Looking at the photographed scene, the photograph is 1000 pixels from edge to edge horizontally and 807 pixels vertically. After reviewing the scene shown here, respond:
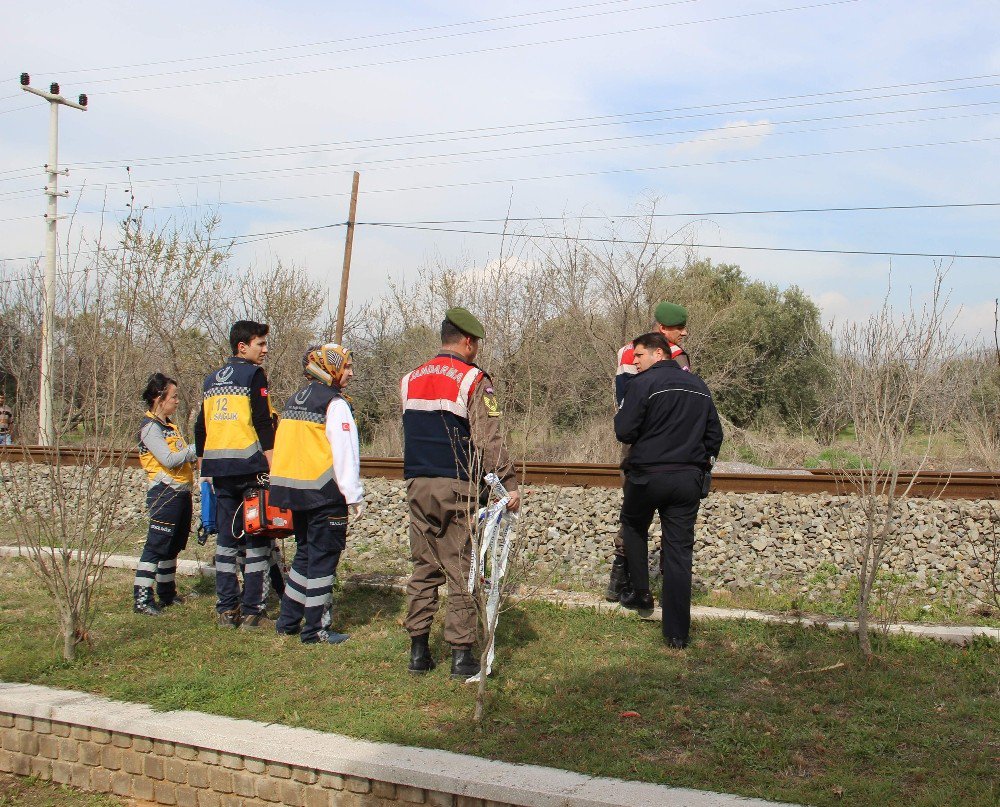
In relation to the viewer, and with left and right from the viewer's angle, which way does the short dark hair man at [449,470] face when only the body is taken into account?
facing away from the viewer and to the right of the viewer

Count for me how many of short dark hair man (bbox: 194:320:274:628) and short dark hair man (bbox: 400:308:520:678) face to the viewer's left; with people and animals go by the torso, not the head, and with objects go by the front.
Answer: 0

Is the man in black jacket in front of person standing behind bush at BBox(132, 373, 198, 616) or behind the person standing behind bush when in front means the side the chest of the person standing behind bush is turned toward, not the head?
in front

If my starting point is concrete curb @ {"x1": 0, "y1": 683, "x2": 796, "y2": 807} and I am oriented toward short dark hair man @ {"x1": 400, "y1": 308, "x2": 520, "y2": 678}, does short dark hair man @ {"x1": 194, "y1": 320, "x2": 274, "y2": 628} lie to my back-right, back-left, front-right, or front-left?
front-left

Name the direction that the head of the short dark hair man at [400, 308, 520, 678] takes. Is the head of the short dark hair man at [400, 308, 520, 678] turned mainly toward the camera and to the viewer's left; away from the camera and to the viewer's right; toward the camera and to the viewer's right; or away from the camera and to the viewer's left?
away from the camera and to the viewer's right

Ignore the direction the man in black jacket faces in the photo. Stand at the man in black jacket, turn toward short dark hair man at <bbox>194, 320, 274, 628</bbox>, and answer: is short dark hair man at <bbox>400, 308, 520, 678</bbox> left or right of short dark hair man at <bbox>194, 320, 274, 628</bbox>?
left

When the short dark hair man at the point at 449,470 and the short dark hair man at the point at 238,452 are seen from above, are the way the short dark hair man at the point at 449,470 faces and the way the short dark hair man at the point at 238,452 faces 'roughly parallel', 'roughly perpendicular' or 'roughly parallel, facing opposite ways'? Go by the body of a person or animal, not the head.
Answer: roughly parallel

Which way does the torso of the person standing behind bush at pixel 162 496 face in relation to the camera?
to the viewer's right

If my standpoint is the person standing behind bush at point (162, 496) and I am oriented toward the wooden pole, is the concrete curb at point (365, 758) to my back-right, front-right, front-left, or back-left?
back-right

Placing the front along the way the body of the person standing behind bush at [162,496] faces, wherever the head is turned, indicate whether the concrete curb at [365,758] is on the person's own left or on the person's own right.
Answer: on the person's own right

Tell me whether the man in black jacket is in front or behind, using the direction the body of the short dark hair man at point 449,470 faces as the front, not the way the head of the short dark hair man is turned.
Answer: in front

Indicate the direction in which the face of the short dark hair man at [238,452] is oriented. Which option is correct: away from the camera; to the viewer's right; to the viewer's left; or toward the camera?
to the viewer's right

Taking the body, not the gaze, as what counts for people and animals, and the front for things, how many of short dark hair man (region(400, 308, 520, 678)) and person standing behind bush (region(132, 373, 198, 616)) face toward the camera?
0

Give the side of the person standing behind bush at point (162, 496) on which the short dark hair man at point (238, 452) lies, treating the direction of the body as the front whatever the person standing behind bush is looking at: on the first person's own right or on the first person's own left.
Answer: on the first person's own right
